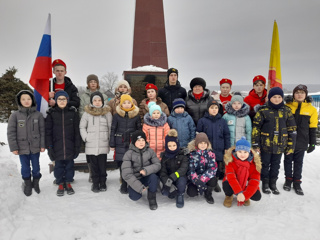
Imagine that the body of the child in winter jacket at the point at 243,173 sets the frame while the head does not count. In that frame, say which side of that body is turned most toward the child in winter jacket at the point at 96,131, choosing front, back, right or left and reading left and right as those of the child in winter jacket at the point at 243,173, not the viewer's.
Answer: right

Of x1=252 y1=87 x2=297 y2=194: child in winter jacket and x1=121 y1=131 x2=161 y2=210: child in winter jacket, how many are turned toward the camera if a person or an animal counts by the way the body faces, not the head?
2

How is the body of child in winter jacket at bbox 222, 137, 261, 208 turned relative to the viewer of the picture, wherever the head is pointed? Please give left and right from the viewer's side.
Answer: facing the viewer

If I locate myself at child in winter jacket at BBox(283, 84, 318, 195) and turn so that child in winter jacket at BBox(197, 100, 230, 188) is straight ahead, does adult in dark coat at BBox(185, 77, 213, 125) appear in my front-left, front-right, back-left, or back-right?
front-right

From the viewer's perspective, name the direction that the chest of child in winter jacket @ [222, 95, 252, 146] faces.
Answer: toward the camera

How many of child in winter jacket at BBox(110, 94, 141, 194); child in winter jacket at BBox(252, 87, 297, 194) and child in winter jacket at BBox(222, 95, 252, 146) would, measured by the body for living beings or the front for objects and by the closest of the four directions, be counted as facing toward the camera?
3

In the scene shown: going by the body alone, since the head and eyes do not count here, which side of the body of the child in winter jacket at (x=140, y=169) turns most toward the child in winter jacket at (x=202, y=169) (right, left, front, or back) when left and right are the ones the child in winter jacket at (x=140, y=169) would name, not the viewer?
left

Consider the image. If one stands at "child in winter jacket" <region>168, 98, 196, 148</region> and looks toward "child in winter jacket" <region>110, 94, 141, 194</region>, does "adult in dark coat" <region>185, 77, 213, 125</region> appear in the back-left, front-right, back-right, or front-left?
back-right

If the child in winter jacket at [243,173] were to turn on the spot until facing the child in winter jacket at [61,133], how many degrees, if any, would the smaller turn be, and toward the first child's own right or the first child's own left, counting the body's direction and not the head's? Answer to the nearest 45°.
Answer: approximately 90° to the first child's own right

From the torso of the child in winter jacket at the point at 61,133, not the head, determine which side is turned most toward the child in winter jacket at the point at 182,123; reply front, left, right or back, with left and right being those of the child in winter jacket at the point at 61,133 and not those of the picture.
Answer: left

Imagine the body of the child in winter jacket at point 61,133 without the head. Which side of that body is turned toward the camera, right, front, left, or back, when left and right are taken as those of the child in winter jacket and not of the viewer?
front

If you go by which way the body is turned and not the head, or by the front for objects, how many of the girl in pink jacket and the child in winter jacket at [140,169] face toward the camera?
2

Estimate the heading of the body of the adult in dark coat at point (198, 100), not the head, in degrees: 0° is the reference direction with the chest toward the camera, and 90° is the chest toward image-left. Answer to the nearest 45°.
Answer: approximately 0°

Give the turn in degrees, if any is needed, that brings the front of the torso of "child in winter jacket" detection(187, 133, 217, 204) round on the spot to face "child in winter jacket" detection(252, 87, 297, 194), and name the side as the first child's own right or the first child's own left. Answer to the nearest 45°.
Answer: approximately 135° to the first child's own left

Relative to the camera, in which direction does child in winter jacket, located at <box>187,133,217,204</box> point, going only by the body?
toward the camera

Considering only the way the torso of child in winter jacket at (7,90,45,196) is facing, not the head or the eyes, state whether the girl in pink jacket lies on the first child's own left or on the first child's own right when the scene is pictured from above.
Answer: on the first child's own left
